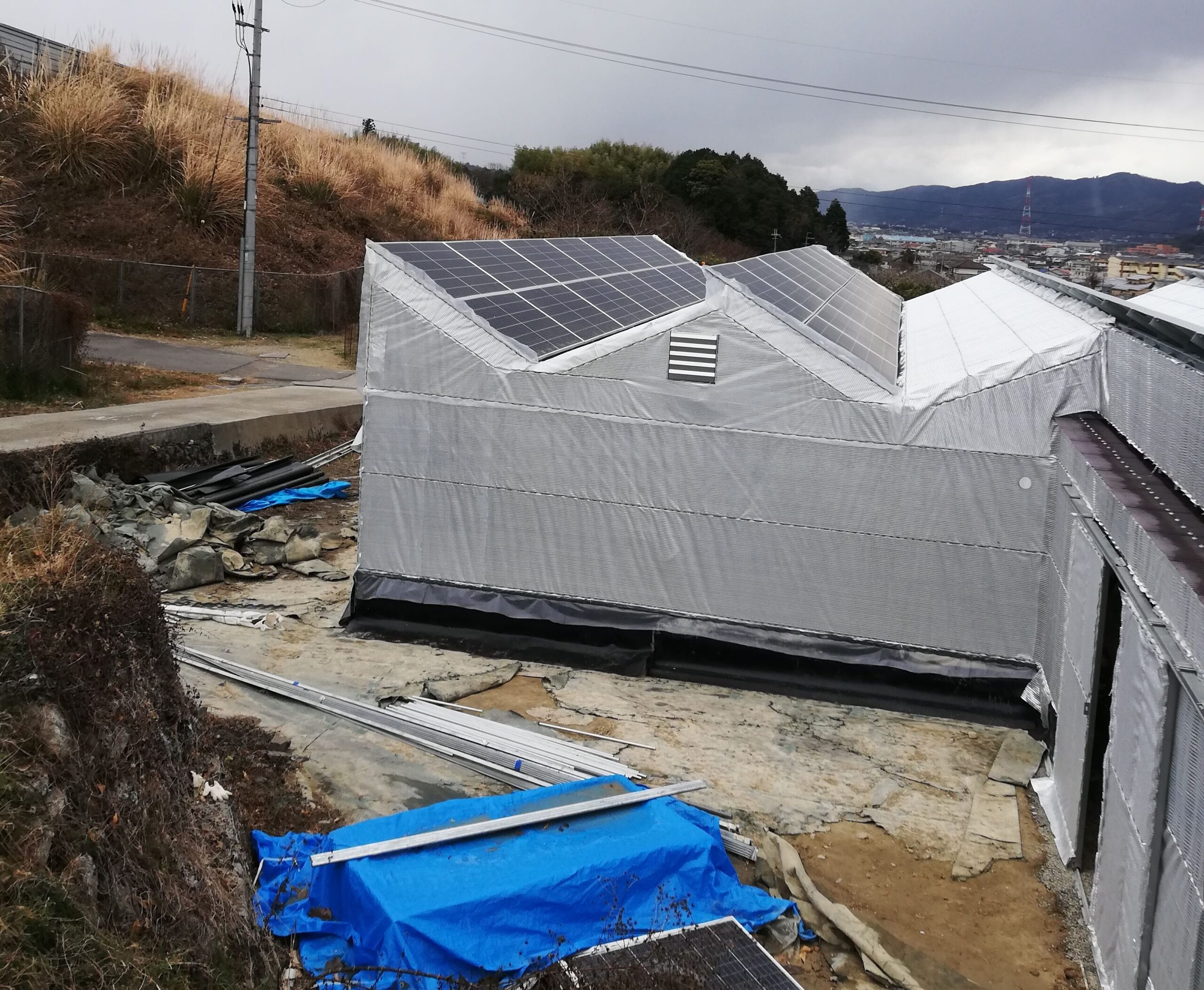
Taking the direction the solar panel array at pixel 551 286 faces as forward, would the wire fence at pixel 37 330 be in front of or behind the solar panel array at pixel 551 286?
behind

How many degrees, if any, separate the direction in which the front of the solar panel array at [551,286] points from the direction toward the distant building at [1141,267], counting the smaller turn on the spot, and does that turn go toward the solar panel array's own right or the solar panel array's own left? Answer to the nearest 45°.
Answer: approximately 90° to the solar panel array's own left

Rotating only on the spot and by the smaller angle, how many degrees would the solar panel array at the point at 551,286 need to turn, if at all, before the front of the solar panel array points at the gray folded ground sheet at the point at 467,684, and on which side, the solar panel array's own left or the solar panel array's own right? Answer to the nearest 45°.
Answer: approximately 45° to the solar panel array's own right

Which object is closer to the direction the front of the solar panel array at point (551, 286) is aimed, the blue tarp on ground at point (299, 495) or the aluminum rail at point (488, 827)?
the aluminum rail

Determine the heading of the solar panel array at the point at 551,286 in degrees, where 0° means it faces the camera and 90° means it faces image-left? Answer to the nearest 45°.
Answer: approximately 315°
